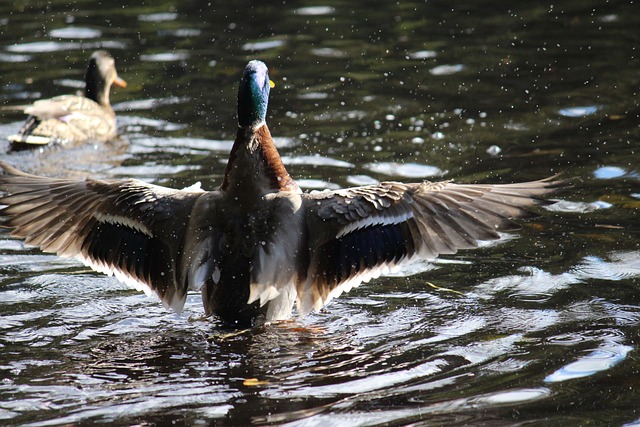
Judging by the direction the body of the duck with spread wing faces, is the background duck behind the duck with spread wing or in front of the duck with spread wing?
in front

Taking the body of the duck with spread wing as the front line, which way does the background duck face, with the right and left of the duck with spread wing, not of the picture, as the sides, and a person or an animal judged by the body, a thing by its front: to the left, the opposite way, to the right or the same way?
to the right

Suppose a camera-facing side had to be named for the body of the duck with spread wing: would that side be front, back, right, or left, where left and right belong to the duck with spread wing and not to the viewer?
back

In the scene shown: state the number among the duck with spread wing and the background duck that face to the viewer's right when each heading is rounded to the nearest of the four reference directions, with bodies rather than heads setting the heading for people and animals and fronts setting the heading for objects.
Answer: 1

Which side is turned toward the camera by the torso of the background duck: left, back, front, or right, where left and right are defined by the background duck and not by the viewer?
right

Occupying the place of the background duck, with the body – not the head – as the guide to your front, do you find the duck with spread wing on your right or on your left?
on your right
